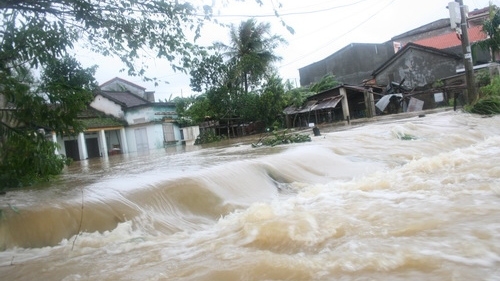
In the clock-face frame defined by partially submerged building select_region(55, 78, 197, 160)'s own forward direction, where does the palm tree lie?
The palm tree is roughly at 10 o'clock from the partially submerged building.

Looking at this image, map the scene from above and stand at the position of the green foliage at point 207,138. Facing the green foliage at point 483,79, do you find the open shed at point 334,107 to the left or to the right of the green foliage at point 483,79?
left

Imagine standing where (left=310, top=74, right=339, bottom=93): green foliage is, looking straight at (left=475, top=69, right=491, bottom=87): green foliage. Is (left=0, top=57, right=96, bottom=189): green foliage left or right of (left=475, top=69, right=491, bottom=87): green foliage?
right

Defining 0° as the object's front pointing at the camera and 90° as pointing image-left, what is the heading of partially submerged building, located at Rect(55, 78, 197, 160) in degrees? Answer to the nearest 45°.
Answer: approximately 0°

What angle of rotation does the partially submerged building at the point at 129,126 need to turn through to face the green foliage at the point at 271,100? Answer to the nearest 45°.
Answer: approximately 45° to its left

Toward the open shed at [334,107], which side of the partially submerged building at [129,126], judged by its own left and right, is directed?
left

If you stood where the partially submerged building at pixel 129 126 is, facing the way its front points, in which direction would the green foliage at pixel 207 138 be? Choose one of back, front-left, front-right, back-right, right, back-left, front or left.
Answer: front-left

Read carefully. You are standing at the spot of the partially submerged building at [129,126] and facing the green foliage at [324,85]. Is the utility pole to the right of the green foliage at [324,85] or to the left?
right
